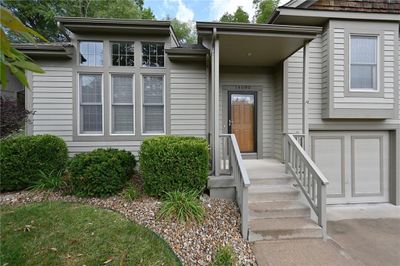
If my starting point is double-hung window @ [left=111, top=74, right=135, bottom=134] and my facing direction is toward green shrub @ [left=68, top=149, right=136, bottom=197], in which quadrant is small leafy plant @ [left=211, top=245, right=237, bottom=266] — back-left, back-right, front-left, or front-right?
front-left

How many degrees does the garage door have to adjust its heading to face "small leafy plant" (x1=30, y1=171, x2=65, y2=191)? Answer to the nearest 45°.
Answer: approximately 45° to its right

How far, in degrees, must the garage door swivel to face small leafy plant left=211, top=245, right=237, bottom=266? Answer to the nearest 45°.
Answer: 0° — it already faces it

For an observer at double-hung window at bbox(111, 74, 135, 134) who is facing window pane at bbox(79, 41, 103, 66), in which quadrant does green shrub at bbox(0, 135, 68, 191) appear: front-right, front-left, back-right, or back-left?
front-left

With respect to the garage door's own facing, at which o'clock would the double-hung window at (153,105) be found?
The double-hung window is roughly at 2 o'clock from the garage door.

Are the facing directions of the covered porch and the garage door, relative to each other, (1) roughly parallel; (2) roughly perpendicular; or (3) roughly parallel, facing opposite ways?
roughly parallel

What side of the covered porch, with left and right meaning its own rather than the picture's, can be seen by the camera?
front

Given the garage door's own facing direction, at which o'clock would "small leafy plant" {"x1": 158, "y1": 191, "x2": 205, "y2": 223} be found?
The small leafy plant is roughly at 1 o'clock from the garage door.

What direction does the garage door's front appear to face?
toward the camera

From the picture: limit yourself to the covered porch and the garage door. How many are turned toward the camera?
2

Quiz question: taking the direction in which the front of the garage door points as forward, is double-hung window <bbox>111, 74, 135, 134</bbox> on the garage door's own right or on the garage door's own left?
on the garage door's own right

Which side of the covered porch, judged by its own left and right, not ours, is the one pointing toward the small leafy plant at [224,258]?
front
